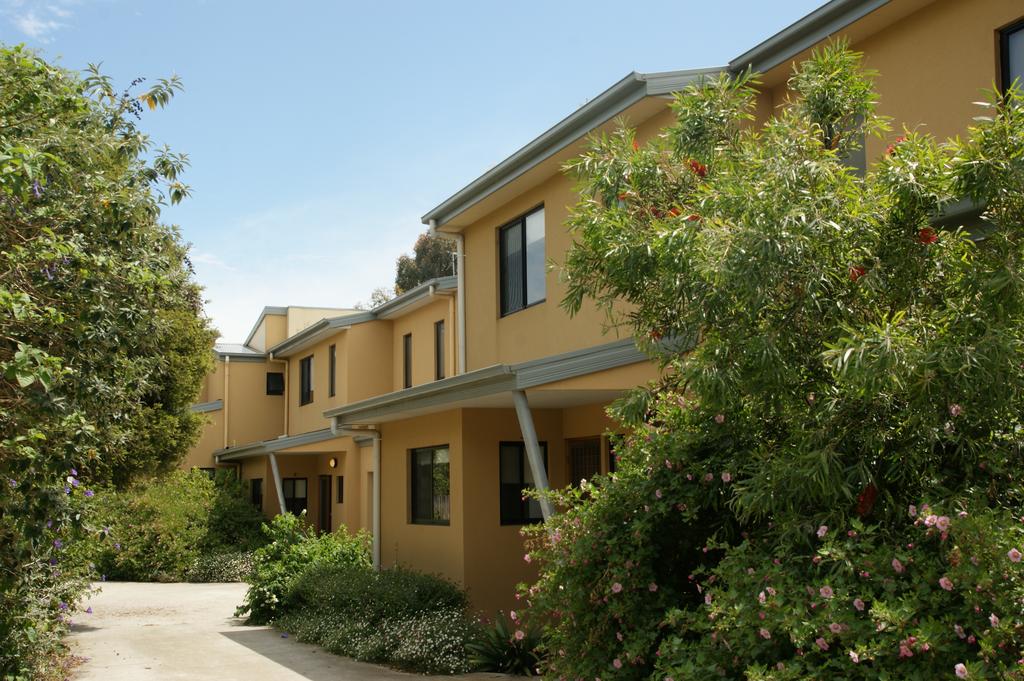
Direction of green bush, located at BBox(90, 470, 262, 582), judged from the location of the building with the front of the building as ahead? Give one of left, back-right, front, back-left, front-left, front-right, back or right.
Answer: right

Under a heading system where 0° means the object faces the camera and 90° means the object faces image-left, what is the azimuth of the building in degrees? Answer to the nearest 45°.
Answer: approximately 45°
